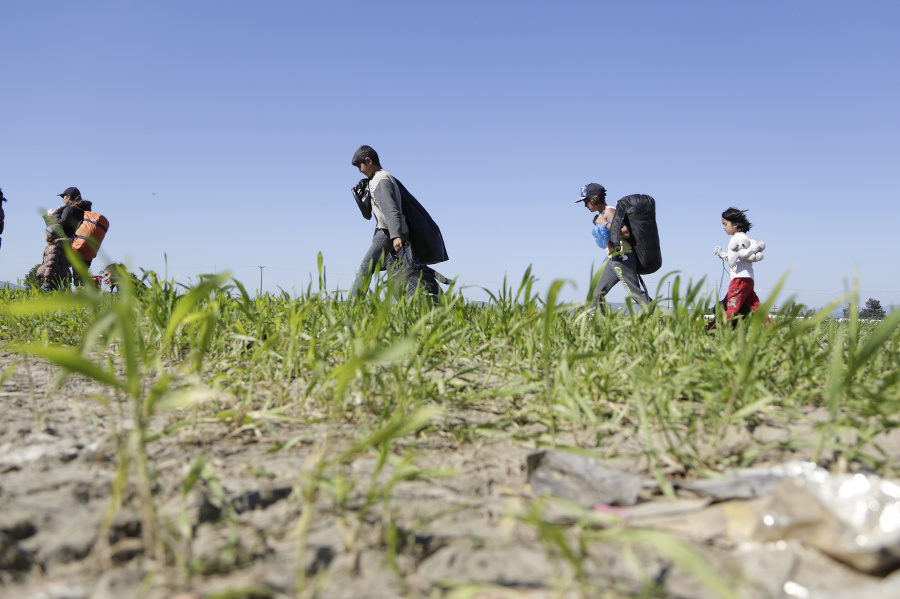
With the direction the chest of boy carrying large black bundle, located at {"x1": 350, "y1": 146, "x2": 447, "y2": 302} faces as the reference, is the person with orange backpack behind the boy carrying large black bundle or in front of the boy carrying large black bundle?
in front

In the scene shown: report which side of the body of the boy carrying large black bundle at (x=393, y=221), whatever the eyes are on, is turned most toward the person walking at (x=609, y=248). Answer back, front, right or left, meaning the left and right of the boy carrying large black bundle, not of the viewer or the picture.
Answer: back

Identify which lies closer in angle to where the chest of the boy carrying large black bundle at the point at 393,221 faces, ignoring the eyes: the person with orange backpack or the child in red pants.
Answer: the person with orange backpack

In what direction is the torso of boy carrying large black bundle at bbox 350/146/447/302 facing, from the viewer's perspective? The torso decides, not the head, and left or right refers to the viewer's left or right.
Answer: facing to the left of the viewer

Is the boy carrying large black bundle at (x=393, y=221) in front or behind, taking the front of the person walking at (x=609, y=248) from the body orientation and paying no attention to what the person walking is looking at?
in front

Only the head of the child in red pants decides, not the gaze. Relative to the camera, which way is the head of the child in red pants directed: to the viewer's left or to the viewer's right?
to the viewer's left

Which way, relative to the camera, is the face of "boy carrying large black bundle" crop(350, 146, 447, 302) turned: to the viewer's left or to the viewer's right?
to the viewer's left

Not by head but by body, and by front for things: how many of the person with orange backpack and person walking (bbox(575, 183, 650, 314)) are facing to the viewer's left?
2

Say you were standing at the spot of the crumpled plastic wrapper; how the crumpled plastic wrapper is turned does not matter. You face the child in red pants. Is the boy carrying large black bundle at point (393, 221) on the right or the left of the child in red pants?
left

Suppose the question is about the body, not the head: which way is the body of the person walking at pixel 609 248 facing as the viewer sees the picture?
to the viewer's left

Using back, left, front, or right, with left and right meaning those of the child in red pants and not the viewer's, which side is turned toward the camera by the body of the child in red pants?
left

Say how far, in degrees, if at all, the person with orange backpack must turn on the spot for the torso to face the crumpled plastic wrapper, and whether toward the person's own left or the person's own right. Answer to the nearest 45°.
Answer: approximately 90° to the person's own left

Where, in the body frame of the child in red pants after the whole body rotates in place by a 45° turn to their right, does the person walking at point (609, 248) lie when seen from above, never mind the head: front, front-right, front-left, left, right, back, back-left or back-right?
left

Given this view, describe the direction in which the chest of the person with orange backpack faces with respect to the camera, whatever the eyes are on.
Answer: to the viewer's left
